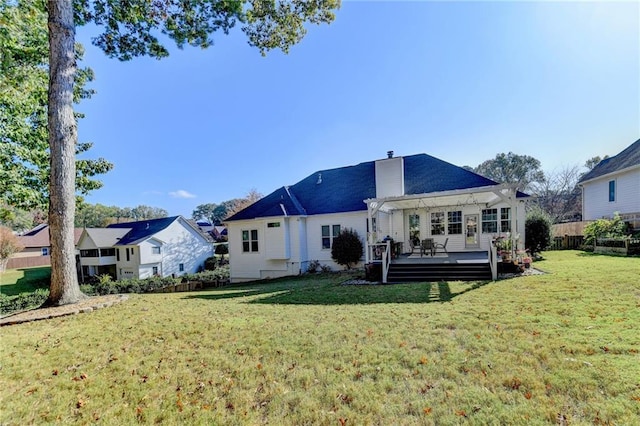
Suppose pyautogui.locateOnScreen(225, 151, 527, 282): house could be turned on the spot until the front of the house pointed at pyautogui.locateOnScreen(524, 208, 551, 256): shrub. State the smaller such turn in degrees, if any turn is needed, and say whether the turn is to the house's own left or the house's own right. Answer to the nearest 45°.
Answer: approximately 90° to the house's own right

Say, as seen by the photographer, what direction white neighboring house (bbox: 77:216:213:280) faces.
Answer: facing away from the viewer and to the right of the viewer

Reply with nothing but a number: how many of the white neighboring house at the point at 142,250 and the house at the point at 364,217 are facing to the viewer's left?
0

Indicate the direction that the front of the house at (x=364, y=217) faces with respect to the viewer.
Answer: facing away from the viewer

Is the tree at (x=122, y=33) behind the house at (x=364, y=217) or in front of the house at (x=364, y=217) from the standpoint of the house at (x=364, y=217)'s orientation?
behind
